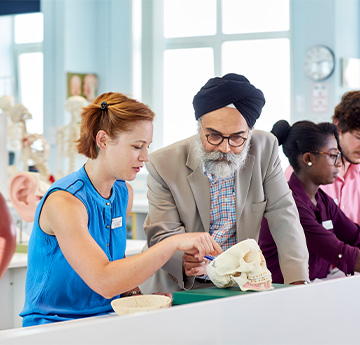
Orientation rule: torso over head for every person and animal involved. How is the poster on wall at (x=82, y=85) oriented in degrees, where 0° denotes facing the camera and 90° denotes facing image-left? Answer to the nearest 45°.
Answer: approximately 0°

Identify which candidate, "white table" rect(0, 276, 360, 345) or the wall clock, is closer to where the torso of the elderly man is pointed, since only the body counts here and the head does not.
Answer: the white table

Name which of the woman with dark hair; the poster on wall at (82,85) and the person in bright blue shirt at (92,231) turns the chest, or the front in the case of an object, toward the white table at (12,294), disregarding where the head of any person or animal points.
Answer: the poster on wall

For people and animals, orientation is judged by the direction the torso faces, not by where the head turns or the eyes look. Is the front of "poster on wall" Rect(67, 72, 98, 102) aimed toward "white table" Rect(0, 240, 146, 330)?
yes

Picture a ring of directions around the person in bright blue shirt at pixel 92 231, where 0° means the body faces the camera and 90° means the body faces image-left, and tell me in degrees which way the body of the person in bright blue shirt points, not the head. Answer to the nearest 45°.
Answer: approximately 315°

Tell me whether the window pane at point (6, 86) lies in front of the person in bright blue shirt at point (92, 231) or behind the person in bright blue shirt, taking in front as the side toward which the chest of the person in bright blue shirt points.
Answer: behind

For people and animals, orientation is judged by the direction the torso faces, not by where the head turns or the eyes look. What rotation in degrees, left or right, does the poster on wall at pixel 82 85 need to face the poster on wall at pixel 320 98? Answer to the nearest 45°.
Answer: approximately 45° to its left

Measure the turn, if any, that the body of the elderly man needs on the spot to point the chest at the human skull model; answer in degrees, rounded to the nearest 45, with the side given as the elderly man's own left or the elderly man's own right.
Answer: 0° — they already face it
